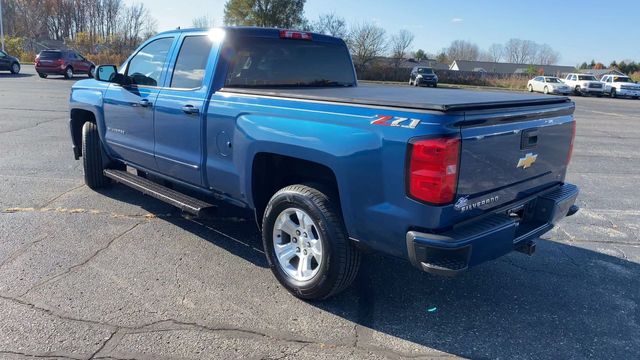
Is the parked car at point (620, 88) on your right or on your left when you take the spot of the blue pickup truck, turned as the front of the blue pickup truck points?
on your right

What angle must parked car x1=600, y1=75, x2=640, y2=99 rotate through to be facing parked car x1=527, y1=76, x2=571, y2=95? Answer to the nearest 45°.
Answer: approximately 135° to its right

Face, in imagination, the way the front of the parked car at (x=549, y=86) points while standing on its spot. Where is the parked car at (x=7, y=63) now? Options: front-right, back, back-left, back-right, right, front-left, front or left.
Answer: right

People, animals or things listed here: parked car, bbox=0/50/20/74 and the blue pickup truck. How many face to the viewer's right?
1

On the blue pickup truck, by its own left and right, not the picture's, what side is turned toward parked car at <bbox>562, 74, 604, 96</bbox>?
right

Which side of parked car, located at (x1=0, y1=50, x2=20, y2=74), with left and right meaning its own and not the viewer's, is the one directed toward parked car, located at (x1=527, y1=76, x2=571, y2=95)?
front

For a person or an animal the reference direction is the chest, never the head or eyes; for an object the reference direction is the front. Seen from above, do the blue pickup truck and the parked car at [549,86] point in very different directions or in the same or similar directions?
very different directions

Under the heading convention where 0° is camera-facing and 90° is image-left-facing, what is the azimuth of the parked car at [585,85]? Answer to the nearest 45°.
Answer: approximately 315°
